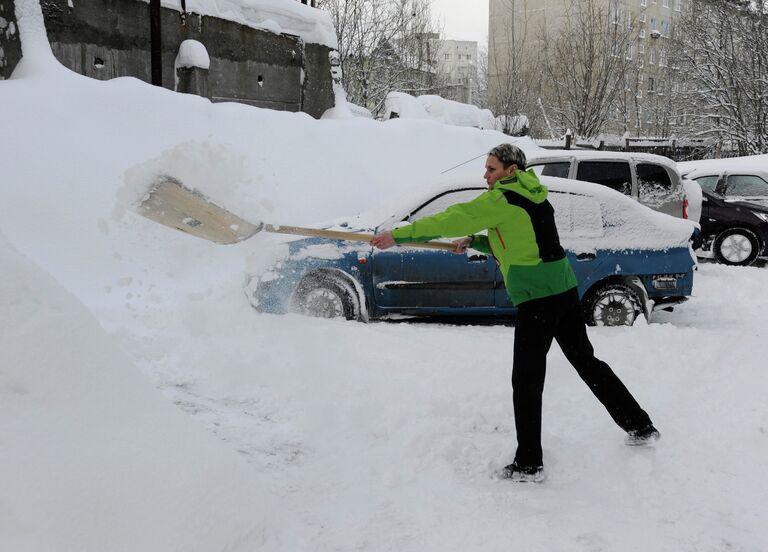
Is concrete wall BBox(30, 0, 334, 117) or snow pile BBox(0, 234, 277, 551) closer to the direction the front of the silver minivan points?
the concrete wall

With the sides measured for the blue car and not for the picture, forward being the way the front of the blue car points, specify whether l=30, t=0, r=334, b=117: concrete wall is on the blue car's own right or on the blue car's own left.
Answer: on the blue car's own right

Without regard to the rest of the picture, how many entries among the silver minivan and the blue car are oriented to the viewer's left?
2

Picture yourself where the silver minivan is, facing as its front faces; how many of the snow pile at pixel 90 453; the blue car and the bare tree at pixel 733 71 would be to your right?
1

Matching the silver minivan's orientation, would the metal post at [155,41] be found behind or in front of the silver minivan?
in front

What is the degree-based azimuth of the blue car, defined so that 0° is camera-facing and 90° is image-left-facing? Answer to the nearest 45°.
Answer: approximately 90°

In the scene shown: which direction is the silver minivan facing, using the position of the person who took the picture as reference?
facing to the left of the viewer

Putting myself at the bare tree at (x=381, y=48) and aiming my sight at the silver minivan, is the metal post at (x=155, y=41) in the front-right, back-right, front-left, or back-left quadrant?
front-right

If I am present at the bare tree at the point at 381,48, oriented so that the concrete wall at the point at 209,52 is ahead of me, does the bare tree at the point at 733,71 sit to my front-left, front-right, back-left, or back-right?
back-left

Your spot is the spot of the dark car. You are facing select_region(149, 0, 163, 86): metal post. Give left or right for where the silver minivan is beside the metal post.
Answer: left

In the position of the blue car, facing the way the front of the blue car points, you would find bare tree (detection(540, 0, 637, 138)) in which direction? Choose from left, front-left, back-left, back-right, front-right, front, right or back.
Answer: right
